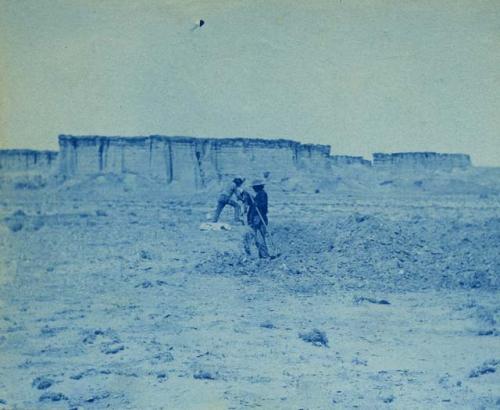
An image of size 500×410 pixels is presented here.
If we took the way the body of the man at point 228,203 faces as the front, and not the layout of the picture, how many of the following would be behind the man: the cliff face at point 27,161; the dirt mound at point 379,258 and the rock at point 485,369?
1

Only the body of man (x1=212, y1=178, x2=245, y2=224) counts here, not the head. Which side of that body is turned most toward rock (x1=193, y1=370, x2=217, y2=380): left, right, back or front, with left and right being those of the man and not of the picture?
right

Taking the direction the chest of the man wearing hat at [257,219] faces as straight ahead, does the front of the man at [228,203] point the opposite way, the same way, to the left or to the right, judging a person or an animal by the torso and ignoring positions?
the opposite way

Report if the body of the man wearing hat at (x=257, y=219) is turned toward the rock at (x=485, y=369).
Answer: no

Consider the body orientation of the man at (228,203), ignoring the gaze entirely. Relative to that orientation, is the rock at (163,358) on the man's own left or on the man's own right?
on the man's own right

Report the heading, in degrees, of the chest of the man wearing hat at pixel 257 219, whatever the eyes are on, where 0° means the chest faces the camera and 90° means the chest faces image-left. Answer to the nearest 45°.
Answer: approximately 90°

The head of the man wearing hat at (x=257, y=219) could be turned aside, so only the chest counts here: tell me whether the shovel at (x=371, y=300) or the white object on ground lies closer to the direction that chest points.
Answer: the white object on ground

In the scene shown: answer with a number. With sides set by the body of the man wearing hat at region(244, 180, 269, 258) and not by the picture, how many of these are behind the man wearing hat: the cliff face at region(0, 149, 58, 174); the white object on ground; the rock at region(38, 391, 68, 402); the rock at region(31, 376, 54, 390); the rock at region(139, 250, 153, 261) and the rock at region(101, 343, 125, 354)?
0

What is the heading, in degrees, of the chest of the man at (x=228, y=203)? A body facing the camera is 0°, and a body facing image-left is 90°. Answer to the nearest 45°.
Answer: approximately 270°

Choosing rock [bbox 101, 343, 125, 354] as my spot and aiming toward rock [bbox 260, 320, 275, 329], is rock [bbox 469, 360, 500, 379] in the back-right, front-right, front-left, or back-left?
front-right

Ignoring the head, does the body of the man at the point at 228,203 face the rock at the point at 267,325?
no

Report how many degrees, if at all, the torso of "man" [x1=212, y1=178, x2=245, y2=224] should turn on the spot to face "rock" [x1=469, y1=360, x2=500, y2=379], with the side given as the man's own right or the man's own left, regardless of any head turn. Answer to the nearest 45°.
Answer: approximately 45° to the man's own right

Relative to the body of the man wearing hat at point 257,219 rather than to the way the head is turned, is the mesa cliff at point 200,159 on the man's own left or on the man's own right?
on the man's own right

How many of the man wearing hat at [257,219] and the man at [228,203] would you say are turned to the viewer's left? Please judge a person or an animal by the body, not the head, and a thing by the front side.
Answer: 1

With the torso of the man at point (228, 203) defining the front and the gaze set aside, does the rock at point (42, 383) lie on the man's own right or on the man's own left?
on the man's own right

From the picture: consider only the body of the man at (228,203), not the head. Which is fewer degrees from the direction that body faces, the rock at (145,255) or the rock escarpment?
the rock escarpment
